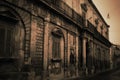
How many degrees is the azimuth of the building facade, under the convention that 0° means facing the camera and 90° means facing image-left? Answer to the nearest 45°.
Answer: approximately 315°
